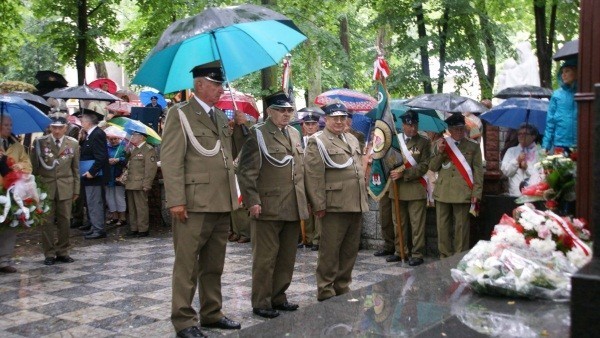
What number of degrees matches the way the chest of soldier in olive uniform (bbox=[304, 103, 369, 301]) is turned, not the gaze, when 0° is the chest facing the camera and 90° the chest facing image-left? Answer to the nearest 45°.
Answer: approximately 315°

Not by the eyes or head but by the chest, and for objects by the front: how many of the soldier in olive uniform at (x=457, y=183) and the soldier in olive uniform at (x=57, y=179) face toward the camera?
2

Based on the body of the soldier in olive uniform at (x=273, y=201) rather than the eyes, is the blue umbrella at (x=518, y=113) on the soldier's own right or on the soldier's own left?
on the soldier's own left

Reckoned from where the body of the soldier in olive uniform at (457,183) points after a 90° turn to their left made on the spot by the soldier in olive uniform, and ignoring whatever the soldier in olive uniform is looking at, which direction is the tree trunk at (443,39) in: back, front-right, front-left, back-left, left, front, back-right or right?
left

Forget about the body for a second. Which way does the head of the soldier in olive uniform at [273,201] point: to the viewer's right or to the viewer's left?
to the viewer's right

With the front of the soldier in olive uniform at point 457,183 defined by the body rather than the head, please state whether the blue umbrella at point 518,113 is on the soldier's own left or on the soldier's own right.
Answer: on the soldier's own left

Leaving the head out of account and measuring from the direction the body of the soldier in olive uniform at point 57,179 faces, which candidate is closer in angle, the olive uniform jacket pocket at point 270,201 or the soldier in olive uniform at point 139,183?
the olive uniform jacket pocket

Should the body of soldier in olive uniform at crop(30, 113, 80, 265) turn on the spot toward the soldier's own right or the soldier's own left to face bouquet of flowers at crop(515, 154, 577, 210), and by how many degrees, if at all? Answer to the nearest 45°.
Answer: approximately 45° to the soldier's own left

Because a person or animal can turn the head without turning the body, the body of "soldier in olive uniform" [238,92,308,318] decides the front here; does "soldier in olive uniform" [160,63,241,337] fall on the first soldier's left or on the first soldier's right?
on the first soldier's right

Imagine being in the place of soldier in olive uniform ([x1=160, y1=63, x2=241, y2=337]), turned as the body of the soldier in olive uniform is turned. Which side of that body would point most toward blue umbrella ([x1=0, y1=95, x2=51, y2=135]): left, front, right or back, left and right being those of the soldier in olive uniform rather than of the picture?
back

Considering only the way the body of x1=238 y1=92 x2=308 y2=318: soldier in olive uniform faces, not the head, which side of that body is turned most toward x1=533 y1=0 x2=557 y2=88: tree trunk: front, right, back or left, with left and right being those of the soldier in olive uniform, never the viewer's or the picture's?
left
